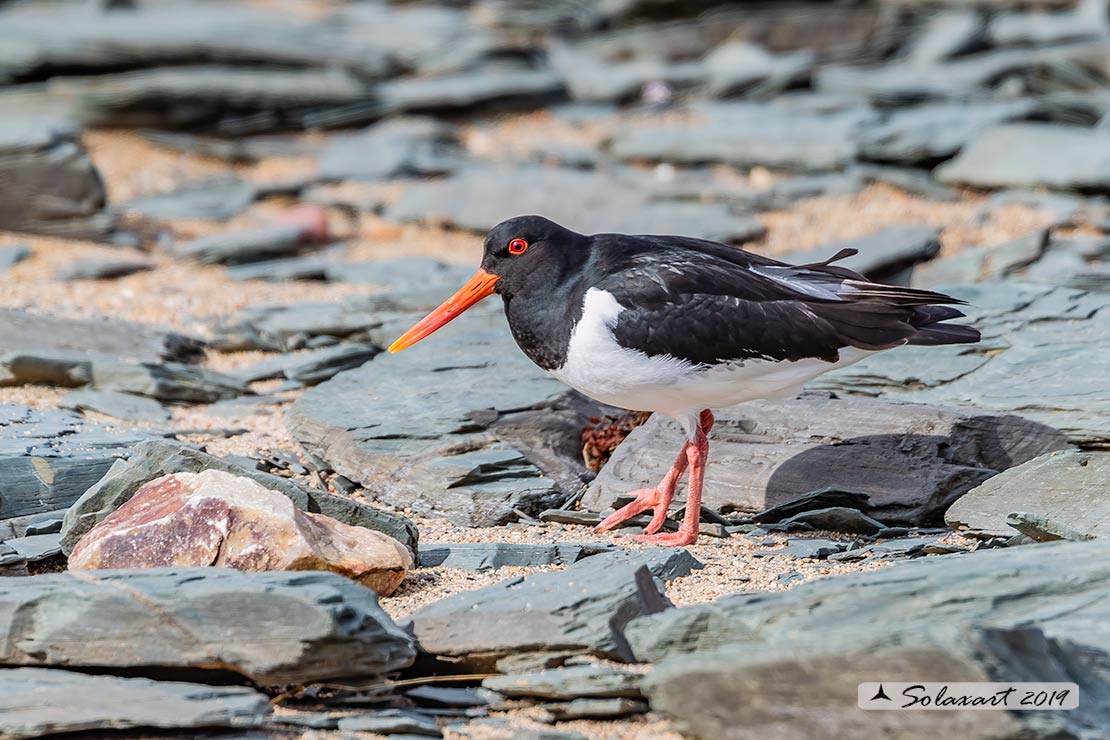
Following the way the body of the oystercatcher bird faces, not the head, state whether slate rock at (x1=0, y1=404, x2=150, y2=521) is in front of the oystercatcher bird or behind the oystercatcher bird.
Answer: in front

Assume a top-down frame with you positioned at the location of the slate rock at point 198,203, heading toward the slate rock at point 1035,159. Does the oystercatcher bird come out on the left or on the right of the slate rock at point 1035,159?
right

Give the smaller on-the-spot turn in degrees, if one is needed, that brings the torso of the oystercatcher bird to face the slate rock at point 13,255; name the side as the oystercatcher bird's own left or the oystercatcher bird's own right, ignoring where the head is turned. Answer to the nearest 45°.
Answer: approximately 45° to the oystercatcher bird's own right

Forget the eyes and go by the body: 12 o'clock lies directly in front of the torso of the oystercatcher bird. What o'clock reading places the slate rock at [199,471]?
The slate rock is roughly at 11 o'clock from the oystercatcher bird.

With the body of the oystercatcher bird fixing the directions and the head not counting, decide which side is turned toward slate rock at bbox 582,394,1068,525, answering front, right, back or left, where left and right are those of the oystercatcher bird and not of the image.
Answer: back

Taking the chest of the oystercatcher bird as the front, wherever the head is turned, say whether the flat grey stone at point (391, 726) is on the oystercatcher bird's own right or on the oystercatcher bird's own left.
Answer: on the oystercatcher bird's own left

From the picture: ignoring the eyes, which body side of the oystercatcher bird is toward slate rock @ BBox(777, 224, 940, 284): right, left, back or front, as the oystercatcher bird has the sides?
right

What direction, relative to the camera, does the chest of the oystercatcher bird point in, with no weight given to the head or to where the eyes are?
to the viewer's left

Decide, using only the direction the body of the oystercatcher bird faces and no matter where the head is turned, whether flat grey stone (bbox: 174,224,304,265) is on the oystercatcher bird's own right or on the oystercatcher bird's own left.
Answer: on the oystercatcher bird's own right

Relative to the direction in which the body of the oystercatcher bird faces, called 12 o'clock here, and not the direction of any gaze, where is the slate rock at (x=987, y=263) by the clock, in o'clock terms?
The slate rock is roughly at 4 o'clock from the oystercatcher bird.

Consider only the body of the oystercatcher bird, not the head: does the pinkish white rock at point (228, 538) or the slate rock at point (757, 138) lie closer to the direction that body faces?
the pinkish white rock

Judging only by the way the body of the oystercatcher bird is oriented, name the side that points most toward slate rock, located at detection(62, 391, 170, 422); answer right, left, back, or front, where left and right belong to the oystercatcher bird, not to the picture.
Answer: front

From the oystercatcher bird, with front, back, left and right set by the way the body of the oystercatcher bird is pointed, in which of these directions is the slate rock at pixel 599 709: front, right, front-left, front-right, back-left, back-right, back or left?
left
